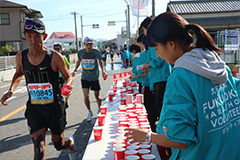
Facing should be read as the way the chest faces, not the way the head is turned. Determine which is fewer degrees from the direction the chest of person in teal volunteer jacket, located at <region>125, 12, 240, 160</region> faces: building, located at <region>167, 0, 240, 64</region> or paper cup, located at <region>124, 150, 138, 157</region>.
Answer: the paper cup

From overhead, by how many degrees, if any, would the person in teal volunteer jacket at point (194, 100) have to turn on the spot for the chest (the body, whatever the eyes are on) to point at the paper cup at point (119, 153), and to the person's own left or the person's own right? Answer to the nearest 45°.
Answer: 0° — they already face it

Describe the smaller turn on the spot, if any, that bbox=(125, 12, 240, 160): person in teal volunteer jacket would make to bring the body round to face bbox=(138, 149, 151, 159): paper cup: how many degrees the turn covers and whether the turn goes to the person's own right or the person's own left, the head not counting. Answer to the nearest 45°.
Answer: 0° — they already face it

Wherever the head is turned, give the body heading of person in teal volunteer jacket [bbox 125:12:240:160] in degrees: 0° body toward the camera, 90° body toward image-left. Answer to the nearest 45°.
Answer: approximately 135°

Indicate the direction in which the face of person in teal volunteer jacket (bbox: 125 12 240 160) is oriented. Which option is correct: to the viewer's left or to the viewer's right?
to the viewer's left

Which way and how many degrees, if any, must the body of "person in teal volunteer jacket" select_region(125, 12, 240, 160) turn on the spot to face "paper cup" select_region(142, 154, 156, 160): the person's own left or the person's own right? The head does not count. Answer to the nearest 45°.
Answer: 0° — they already face it

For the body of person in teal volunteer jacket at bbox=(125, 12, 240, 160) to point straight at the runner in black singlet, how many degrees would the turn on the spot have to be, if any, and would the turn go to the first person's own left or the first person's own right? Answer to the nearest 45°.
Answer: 0° — they already face them

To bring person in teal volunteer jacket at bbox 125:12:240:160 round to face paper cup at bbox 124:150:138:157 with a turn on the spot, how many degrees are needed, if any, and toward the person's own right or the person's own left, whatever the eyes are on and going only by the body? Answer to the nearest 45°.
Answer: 0° — they already face it
